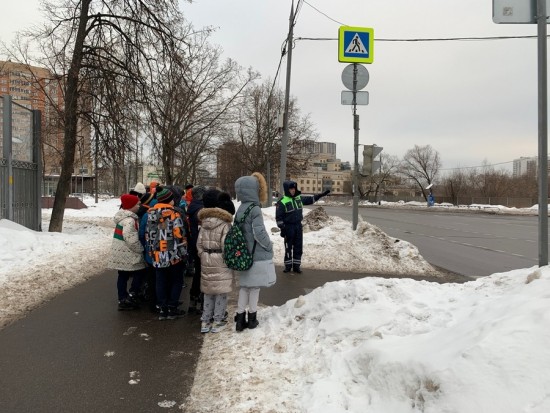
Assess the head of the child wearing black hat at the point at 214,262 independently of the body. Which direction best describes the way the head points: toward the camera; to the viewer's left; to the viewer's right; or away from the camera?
away from the camera

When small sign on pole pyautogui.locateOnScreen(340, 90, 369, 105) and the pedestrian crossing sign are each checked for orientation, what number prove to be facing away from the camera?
1

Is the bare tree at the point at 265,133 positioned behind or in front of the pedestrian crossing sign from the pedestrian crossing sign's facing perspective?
behind

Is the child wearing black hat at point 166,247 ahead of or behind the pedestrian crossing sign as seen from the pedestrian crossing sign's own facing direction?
ahead

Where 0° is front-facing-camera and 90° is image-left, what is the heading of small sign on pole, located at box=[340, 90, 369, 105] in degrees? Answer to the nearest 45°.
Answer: approximately 180°

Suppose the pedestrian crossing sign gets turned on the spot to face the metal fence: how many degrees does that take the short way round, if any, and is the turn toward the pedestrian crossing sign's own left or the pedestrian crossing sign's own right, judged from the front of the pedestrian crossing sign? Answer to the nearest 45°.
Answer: approximately 90° to the pedestrian crossing sign's own right

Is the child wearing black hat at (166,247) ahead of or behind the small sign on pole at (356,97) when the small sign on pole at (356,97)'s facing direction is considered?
behind

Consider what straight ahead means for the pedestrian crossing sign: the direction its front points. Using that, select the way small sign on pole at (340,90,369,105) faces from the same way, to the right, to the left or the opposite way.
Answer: the opposite way

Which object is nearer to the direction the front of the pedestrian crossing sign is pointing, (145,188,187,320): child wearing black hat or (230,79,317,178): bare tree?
the child wearing black hat

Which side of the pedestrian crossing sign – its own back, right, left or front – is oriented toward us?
front
